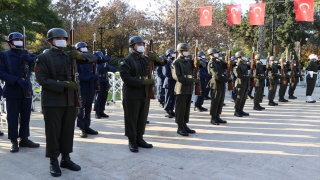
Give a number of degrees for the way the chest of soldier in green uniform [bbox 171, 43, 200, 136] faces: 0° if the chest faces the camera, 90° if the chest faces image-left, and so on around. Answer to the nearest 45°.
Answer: approximately 315°

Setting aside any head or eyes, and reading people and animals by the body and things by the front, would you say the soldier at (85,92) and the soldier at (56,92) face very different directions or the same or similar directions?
same or similar directions

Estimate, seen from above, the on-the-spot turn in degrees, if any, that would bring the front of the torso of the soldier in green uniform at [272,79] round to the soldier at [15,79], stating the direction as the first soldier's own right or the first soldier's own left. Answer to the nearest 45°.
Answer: approximately 90° to the first soldier's own right

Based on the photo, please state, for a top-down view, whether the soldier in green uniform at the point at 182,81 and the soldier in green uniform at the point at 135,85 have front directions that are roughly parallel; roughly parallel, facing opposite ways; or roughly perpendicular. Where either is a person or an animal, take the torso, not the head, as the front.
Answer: roughly parallel

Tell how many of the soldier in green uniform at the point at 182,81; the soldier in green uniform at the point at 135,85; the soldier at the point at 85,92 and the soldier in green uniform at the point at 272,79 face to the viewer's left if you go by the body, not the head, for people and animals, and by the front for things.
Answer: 0

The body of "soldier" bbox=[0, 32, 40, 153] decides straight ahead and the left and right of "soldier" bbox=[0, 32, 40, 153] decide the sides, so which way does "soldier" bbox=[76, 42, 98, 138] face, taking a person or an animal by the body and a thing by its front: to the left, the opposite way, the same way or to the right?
the same way

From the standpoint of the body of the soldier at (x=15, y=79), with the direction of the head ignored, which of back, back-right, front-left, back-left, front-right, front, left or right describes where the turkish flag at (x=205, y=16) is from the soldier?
left

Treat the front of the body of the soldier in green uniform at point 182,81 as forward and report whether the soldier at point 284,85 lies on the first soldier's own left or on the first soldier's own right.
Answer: on the first soldier's own left

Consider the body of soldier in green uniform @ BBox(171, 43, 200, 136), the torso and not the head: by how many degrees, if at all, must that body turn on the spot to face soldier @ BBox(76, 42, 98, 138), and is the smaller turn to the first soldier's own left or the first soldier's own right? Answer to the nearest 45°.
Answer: approximately 135° to the first soldier's own right

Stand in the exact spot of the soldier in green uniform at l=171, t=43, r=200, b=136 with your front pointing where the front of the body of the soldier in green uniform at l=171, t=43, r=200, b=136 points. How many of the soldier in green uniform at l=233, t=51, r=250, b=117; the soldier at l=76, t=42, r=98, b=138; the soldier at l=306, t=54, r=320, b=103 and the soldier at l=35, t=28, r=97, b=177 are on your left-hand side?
2

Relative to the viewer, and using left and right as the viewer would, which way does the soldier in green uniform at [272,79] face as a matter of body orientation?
facing the viewer and to the right of the viewer

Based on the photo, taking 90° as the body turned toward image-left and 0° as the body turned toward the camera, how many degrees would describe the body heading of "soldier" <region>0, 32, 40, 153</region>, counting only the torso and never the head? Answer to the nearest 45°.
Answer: approximately 315°

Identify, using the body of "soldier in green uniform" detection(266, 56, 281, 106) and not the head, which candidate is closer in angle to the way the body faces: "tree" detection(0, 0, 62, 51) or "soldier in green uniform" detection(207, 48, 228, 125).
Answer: the soldier in green uniform

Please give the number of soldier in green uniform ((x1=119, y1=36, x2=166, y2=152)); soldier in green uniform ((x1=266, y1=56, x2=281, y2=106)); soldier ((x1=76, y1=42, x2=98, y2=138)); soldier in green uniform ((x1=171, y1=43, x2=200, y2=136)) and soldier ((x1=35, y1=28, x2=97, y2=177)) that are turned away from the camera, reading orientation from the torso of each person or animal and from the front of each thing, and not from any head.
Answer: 0

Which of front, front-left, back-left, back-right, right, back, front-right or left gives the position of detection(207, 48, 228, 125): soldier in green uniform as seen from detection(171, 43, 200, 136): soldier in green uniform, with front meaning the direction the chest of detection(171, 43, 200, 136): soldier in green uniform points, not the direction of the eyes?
left

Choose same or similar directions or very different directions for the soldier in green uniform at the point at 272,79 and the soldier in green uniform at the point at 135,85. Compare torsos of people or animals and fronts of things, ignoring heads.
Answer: same or similar directions

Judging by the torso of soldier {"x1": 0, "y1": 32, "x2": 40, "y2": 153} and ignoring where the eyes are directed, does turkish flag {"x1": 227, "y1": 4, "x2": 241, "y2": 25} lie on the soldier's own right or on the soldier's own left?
on the soldier's own left

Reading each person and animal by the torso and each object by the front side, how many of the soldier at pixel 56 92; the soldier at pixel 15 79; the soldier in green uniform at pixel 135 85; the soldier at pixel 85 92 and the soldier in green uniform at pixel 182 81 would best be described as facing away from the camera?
0
